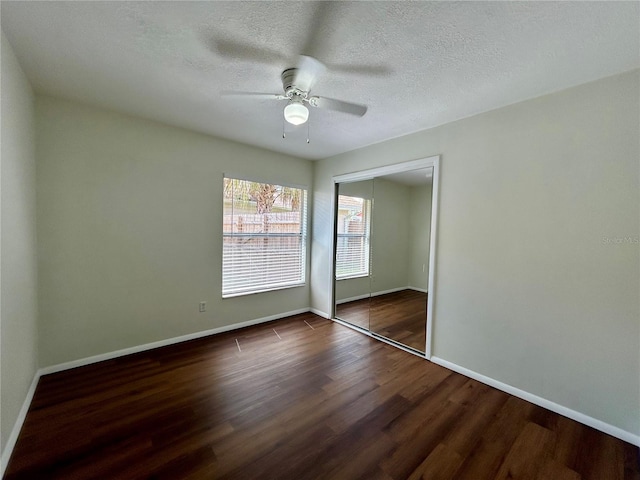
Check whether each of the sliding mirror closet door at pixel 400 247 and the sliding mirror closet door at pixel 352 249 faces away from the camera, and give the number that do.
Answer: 0

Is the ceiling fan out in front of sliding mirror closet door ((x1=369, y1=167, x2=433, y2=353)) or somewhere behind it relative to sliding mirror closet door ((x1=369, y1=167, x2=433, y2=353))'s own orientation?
in front

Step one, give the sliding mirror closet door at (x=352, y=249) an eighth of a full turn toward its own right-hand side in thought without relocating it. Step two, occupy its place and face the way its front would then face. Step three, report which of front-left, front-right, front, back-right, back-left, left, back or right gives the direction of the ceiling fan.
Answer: left

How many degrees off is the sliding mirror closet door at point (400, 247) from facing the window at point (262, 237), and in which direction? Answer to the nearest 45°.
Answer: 0° — it already faces it

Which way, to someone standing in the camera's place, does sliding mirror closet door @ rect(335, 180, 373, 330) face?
facing the viewer and to the left of the viewer

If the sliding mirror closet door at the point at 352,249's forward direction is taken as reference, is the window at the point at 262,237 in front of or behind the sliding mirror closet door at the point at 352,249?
in front
